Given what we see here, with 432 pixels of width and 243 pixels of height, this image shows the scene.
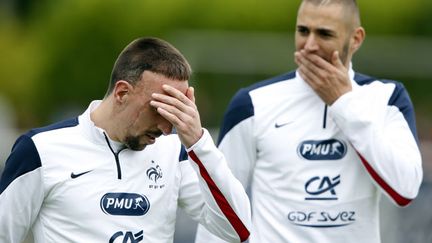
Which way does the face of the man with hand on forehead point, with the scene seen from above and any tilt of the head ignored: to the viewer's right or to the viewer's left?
to the viewer's right

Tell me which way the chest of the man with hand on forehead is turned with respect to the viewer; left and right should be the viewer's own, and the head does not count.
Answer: facing the viewer and to the right of the viewer
